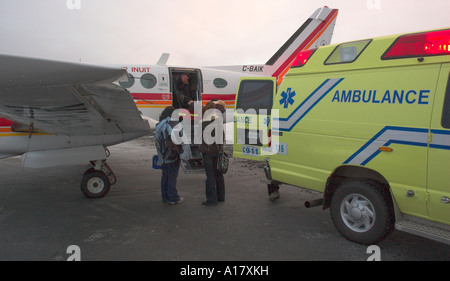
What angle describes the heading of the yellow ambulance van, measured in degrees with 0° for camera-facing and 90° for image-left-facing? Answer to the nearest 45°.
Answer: approximately 315°

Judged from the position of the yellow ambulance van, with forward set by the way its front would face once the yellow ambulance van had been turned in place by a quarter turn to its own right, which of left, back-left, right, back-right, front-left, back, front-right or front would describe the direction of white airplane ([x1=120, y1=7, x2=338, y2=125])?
right

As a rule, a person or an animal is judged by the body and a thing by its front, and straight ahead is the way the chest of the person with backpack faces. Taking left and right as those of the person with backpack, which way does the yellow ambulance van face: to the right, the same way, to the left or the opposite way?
to the right
